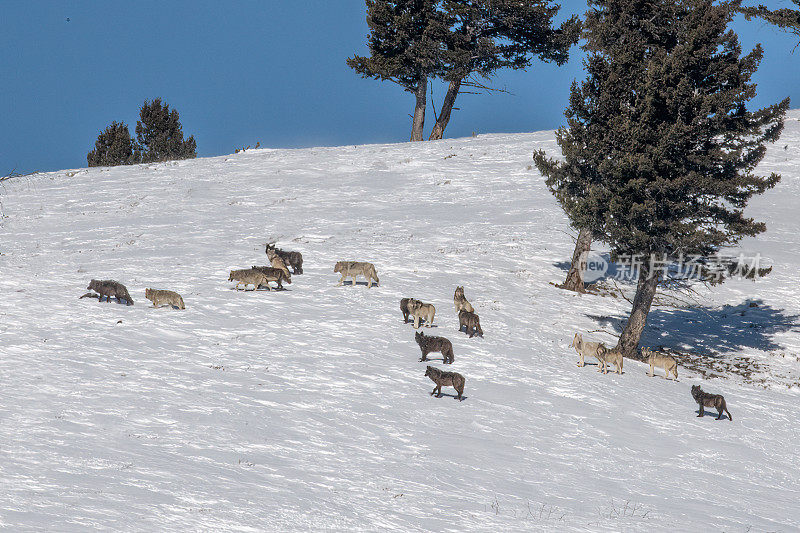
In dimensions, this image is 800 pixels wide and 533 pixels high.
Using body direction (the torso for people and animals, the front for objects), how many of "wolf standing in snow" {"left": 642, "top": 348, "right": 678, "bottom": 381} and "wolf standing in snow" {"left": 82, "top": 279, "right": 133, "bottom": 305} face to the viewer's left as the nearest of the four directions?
2

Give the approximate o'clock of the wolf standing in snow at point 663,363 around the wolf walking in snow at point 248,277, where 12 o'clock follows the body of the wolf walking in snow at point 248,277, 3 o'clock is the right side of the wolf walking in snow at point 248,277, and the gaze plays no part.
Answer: the wolf standing in snow at point 663,363 is roughly at 7 o'clock from the wolf walking in snow at point 248,277.

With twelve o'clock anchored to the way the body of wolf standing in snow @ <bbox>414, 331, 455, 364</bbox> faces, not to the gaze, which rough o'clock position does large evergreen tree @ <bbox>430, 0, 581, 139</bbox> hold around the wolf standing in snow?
The large evergreen tree is roughly at 3 o'clock from the wolf standing in snow.

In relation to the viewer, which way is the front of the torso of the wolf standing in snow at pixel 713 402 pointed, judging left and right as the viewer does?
facing to the left of the viewer

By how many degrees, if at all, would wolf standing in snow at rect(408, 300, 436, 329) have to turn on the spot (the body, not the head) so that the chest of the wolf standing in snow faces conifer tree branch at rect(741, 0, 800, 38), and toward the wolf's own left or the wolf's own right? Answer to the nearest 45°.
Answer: approximately 180°

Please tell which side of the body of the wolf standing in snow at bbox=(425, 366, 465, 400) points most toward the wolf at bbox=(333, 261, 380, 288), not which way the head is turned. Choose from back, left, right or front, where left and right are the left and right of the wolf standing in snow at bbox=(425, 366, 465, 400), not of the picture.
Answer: right

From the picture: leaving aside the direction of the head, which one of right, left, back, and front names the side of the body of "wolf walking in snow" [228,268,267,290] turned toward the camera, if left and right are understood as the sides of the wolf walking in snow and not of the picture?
left

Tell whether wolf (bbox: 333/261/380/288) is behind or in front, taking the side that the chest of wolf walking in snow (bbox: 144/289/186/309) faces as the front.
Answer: behind

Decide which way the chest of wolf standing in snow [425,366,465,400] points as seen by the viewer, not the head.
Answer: to the viewer's left

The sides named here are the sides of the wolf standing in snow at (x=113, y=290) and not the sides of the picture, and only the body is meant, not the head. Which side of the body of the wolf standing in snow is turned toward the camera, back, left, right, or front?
left
